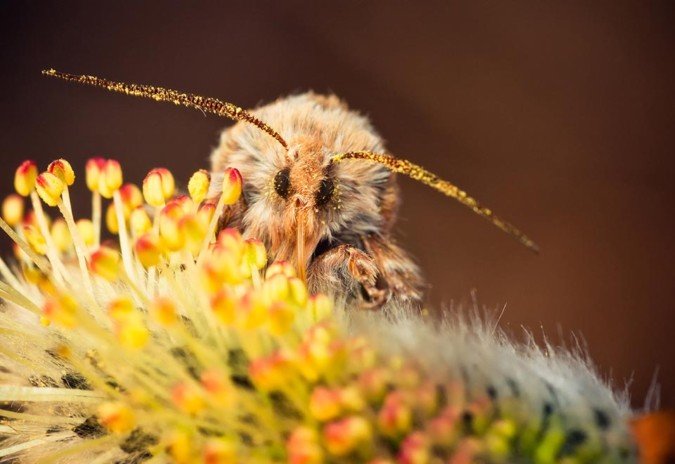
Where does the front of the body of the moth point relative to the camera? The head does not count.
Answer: toward the camera
